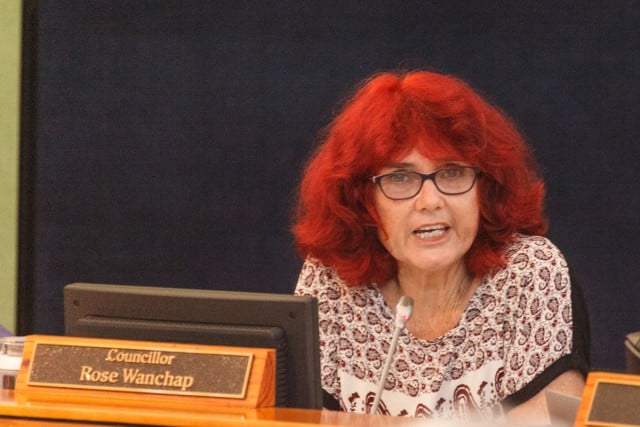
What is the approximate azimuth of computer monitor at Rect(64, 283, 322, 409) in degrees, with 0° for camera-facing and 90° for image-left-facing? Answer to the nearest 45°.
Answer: approximately 180°

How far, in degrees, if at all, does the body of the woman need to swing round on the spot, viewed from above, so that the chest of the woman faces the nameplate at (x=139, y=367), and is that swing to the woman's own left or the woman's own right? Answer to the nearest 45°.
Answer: approximately 45° to the woman's own right

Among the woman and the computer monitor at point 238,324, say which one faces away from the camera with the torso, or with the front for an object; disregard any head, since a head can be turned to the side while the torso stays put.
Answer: the computer monitor

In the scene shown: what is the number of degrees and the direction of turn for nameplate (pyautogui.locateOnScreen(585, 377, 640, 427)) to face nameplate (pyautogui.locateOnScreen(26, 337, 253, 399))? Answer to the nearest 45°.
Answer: approximately 90° to its right

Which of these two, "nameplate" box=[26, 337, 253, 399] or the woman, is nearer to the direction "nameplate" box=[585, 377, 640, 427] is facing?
the nameplate

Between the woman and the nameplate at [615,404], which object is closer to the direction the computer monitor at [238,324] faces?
the woman

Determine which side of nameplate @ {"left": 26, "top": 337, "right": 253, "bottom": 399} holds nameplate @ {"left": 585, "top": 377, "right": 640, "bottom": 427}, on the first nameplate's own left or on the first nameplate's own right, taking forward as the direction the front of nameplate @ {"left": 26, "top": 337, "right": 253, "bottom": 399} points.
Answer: on the first nameplate's own left

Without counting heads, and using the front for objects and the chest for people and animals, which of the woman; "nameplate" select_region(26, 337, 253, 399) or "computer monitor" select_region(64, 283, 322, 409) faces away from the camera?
the computer monitor

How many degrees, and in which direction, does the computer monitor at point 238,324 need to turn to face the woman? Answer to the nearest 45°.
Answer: approximately 45° to its right

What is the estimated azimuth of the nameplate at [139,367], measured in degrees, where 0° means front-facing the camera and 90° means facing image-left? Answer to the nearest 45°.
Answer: approximately 0°
